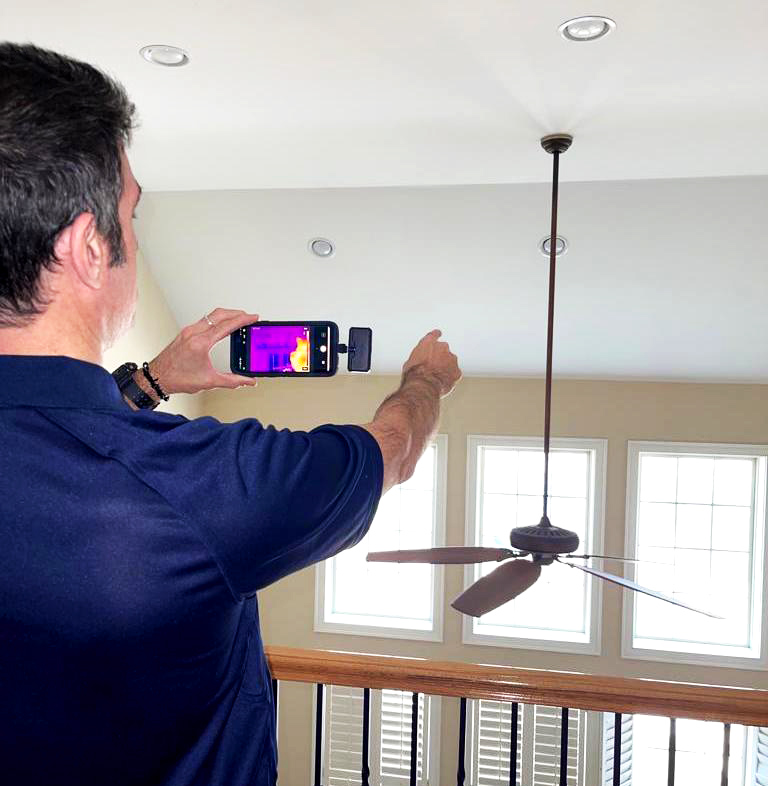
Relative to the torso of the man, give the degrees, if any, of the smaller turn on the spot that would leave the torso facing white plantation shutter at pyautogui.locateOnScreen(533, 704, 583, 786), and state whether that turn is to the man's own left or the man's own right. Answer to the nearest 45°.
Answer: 0° — they already face it

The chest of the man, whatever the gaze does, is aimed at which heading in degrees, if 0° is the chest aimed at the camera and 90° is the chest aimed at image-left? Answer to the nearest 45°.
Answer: approximately 225°

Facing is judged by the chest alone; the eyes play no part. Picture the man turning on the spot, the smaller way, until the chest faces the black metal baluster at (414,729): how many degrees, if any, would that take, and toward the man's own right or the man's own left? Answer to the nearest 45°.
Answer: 0° — they already face it

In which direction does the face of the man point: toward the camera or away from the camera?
away from the camera

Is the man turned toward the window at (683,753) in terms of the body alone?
yes

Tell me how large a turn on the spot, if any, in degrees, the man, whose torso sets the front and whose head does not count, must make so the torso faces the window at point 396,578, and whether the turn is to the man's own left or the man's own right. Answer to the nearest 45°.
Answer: approximately 45° to the man's own left

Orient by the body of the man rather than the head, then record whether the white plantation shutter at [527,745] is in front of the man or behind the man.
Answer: in front

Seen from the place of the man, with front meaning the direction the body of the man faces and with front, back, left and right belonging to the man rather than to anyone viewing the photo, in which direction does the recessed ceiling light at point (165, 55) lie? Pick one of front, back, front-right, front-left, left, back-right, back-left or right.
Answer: front-left

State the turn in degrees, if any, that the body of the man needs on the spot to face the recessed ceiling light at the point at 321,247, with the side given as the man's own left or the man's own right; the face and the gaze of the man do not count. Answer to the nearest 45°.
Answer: approximately 45° to the man's own left

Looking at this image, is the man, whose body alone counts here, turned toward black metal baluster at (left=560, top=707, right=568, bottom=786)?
yes

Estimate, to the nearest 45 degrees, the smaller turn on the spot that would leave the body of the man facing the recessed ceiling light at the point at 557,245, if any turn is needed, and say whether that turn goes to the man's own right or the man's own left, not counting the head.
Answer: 0° — they already face it
